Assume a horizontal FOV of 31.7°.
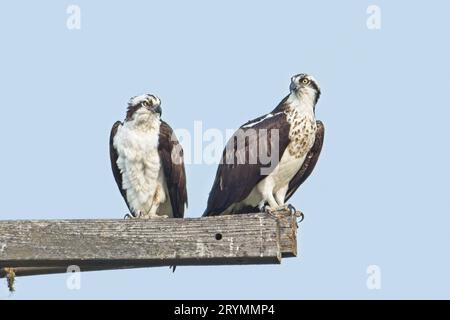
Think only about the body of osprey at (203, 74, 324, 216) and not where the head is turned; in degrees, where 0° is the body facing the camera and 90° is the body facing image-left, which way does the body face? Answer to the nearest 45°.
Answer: approximately 315°

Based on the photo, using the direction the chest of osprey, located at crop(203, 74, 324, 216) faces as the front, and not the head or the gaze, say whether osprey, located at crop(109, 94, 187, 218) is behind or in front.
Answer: behind
